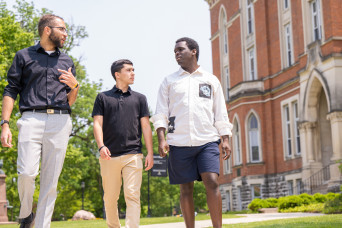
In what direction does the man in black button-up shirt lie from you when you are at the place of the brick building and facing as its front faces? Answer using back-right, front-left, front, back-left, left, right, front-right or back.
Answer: front-left

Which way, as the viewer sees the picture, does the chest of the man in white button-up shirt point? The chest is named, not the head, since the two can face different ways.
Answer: toward the camera

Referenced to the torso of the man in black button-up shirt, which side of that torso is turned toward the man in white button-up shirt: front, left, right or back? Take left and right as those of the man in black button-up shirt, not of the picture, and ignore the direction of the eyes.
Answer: left

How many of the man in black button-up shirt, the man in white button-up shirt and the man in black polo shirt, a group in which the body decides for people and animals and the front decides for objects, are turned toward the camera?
3

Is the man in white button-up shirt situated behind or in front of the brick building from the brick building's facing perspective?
in front

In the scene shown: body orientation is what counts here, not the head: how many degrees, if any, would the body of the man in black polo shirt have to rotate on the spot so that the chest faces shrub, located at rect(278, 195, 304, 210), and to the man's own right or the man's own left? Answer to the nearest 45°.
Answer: approximately 135° to the man's own left

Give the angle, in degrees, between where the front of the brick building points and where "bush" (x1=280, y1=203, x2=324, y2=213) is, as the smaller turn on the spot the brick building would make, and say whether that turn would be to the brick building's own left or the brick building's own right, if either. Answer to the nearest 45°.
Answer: approximately 45° to the brick building's own left

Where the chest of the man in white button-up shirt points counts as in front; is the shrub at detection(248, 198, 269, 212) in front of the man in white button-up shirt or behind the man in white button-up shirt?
behind

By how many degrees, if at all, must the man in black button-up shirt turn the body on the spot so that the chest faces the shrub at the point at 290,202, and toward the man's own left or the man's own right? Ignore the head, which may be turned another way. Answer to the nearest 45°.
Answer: approximately 135° to the man's own left

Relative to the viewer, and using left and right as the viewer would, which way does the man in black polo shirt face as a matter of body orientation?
facing the viewer
